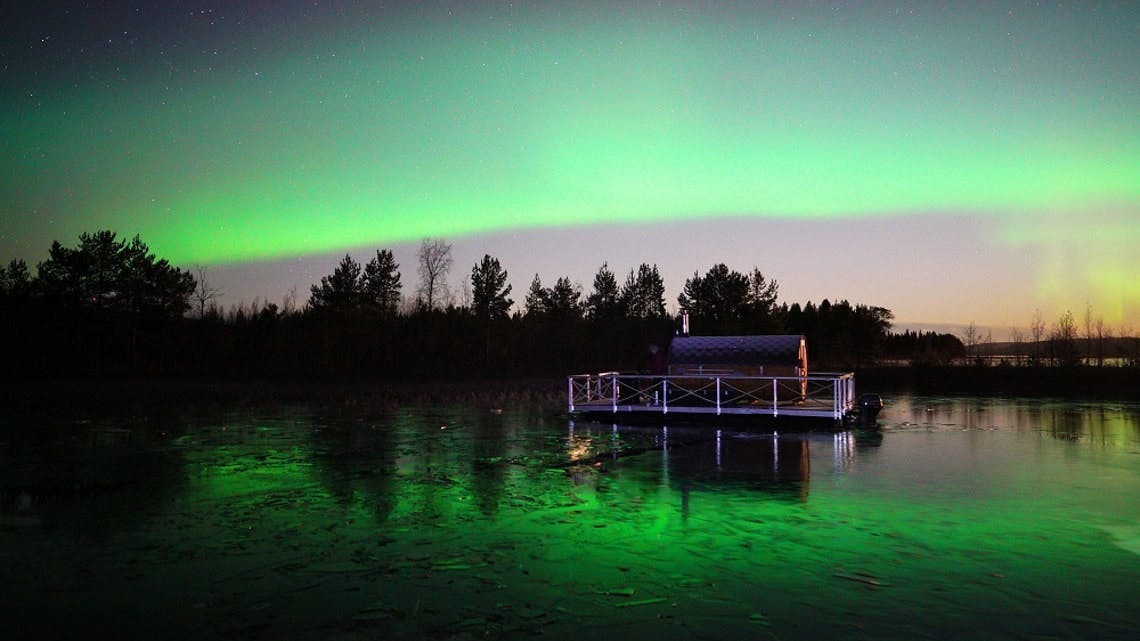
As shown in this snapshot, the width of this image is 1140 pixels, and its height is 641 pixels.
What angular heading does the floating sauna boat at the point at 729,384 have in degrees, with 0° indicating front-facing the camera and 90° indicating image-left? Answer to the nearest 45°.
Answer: approximately 90°
